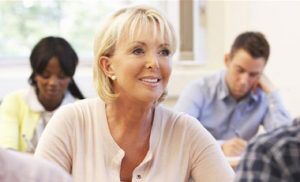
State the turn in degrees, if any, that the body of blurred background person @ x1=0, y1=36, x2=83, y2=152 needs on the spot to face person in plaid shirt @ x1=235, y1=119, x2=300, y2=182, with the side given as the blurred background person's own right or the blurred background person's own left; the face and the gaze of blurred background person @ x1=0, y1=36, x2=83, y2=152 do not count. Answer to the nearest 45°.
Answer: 0° — they already face them

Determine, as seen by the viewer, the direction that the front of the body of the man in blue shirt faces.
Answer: toward the camera

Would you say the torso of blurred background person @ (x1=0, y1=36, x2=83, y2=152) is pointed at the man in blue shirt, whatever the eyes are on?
no

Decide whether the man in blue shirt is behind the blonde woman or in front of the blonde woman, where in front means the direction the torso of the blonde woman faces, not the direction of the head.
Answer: behind

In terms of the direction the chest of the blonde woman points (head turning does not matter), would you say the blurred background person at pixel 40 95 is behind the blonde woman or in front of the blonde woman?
behind

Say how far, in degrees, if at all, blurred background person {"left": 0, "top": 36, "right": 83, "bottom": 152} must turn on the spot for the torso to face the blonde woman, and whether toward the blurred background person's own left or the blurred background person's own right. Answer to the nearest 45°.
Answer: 0° — they already face them

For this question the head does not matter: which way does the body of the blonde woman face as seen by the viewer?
toward the camera

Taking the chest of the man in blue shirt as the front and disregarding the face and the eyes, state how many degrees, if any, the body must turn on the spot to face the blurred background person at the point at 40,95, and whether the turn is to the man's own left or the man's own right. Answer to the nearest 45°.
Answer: approximately 90° to the man's own right

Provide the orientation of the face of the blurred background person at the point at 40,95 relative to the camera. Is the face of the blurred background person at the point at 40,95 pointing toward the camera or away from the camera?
toward the camera

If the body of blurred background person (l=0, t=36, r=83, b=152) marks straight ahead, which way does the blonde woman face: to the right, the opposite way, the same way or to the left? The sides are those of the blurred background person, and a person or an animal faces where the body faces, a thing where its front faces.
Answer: the same way

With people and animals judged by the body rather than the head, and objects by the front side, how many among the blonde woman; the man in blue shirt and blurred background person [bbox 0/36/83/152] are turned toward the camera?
3

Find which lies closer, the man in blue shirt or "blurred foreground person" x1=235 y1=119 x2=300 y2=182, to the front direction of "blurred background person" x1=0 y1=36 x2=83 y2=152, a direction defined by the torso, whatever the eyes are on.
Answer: the blurred foreground person

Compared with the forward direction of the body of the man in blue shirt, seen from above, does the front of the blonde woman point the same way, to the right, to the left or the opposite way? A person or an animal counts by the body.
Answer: the same way

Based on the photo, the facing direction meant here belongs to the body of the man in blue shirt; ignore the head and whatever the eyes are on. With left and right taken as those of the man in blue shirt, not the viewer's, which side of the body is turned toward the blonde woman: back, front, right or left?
front

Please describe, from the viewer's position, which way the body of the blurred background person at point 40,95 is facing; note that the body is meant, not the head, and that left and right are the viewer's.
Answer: facing the viewer
